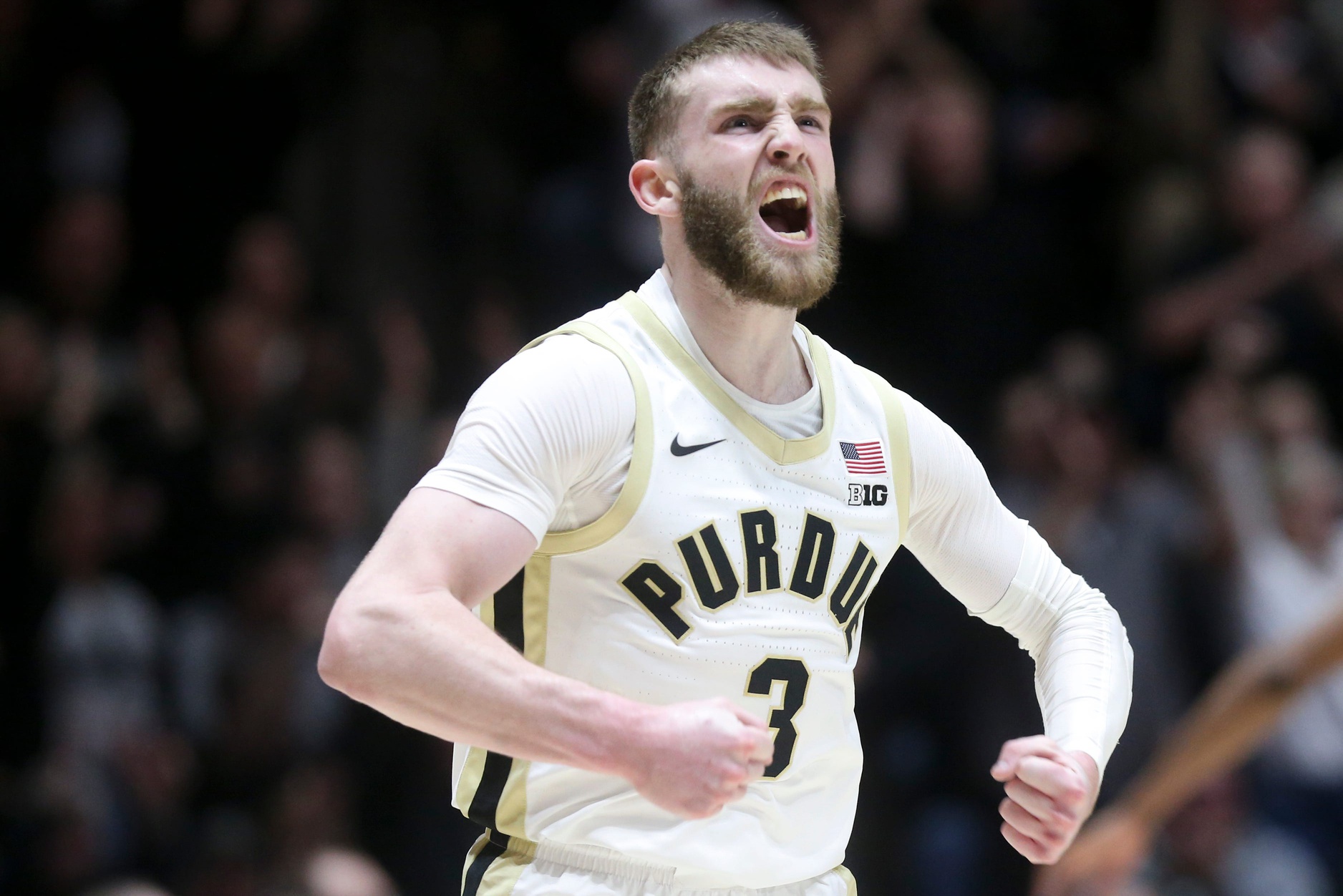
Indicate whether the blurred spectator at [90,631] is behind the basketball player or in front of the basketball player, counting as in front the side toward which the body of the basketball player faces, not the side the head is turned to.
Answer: behind

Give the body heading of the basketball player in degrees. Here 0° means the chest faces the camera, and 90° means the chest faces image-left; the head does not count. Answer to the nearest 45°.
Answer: approximately 315°

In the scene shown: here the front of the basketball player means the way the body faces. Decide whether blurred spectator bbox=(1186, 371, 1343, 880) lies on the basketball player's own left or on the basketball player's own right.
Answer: on the basketball player's own left

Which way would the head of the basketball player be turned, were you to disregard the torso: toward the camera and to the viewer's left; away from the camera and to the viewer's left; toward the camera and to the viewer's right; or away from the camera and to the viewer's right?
toward the camera and to the viewer's right

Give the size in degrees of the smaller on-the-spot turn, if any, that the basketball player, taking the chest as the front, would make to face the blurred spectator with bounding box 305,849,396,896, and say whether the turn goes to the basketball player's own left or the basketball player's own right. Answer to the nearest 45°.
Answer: approximately 135° to the basketball player's own left

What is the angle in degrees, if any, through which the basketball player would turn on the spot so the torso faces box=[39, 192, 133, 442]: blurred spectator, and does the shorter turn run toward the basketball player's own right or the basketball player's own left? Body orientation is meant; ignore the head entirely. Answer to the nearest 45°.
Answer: approximately 180°

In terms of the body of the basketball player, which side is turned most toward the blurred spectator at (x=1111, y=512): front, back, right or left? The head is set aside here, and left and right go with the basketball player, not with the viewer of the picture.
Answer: left
